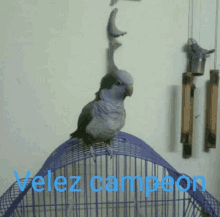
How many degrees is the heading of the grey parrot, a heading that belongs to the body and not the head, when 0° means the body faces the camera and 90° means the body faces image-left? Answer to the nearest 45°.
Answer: approximately 315°
